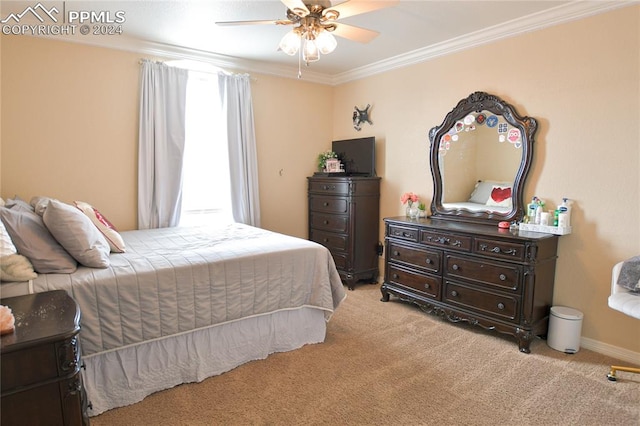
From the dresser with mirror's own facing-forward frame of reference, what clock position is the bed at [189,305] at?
The bed is roughly at 12 o'clock from the dresser with mirror.

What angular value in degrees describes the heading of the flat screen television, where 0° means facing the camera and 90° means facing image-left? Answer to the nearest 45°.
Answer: approximately 45°

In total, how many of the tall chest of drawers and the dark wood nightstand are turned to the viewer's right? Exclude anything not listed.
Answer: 1

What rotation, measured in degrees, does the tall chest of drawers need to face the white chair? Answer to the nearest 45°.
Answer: approximately 90° to its left

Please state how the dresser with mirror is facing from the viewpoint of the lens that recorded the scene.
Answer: facing the viewer and to the left of the viewer

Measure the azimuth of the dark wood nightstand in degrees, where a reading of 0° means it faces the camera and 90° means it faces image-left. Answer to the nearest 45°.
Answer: approximately 270°

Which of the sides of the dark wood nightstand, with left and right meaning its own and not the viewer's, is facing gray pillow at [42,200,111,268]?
left

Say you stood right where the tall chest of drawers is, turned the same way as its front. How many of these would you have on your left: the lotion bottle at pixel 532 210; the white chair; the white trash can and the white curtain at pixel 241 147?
3

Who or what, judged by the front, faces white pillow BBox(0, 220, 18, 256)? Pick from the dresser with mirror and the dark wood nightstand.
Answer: the dresser with mirror
